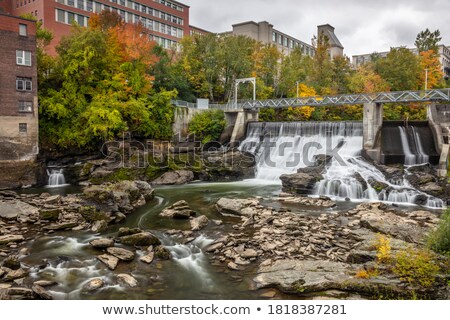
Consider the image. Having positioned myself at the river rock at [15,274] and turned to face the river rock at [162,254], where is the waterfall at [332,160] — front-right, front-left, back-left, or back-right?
front-left

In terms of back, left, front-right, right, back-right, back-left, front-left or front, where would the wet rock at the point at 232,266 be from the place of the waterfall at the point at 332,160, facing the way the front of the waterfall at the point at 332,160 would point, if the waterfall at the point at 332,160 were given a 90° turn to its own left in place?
right

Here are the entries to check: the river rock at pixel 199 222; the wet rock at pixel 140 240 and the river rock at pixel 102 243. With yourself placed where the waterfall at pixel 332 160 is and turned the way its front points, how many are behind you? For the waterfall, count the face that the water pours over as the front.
0

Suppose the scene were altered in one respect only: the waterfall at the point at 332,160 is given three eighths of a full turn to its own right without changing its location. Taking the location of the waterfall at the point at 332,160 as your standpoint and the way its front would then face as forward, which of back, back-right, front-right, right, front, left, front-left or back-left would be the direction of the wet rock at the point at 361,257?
back-left

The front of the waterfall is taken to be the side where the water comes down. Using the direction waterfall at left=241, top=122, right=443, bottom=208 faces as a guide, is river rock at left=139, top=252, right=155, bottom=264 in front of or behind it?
in front

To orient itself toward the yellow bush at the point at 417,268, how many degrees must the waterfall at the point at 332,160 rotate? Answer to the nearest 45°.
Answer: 0° — it already faces it

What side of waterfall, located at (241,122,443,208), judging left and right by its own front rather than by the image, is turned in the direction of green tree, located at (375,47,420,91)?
back

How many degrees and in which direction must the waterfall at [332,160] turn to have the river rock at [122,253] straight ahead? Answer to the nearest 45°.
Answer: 0° — it already faces it

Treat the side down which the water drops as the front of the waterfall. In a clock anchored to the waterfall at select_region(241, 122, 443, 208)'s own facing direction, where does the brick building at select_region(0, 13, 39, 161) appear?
The brick building is roughly at 2 o'clock from the waterfall.

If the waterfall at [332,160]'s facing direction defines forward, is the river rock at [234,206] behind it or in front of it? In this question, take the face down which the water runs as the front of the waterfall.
in front

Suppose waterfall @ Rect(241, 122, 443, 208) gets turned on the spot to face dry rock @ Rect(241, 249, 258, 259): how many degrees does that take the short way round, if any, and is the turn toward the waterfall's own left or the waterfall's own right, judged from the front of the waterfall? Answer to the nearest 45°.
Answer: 0° — it already faces it

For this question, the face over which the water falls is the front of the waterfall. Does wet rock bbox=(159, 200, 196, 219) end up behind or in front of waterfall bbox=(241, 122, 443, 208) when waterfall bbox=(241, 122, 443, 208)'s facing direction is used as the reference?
in front

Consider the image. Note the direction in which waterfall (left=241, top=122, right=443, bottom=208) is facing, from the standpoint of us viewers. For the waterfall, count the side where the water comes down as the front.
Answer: facing the viewer

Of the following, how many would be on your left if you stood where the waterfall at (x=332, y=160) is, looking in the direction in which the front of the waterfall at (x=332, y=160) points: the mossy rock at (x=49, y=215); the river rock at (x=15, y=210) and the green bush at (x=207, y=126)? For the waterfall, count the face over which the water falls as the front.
0
